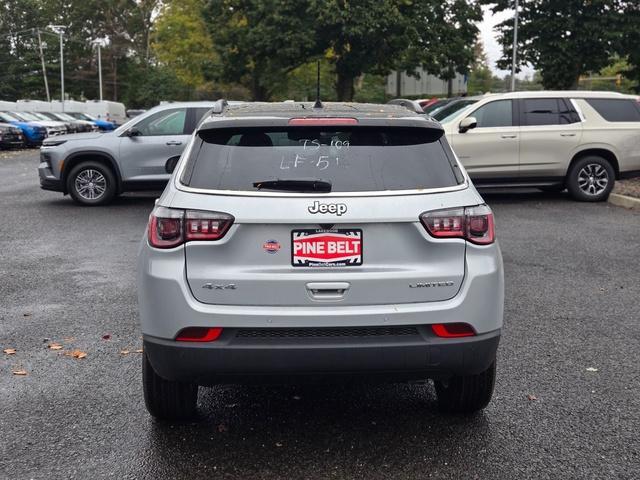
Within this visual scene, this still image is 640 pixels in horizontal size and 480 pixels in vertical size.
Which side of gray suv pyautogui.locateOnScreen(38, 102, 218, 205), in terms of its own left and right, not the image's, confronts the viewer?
left

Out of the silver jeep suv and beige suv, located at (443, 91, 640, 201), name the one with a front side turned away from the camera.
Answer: the silver jeep suv

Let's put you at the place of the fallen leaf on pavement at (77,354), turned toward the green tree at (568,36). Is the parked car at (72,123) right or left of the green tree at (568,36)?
left

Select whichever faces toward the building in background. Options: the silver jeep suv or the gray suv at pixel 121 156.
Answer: the silver jeep suv

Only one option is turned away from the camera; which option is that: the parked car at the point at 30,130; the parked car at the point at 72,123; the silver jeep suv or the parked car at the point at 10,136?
the silver jeep suv

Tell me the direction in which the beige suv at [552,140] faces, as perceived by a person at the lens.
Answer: facing to the left of the viewer

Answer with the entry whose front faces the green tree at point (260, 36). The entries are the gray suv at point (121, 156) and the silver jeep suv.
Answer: the silver jeep suv

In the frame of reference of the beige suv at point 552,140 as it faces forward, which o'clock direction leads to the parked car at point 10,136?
The parked car is roughly at 1 o'clock from the beige suv.

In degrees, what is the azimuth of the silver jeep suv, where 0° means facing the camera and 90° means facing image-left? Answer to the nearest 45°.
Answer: approximately 180°

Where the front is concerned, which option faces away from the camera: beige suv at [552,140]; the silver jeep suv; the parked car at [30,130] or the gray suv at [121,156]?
the silver jeep suv

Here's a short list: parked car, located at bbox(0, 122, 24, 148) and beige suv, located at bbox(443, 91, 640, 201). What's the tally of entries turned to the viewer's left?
1
